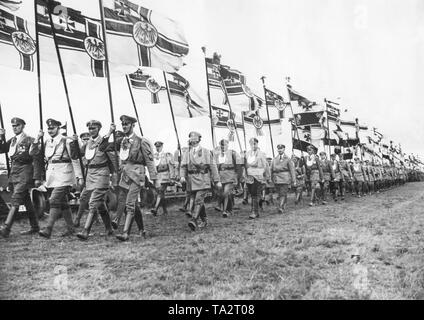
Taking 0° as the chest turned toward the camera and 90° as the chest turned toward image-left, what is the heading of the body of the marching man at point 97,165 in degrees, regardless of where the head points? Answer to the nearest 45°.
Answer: approximately 45°

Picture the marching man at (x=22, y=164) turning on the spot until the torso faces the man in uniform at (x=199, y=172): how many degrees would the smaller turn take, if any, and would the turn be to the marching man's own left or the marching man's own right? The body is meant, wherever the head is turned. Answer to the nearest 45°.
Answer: approximately 135° to the marching man's own left

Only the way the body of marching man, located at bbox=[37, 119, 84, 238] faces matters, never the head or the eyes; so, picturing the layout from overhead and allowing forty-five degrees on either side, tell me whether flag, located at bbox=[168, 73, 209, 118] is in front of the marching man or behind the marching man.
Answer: behind

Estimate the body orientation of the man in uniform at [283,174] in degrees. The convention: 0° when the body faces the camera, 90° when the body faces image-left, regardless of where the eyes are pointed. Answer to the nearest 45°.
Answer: approximately 0°

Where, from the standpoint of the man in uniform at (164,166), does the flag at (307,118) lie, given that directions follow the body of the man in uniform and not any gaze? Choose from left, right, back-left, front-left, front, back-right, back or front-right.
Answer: back

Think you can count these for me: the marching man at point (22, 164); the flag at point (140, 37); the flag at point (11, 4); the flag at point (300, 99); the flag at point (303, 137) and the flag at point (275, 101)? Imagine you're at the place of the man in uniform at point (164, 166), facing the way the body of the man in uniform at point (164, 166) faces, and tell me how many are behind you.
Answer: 3

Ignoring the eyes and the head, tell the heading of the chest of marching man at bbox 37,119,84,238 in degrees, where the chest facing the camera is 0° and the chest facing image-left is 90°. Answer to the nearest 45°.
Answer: approximately 45°

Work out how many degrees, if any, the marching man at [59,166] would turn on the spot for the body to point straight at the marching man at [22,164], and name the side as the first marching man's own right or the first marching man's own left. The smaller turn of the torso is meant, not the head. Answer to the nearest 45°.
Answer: approximately 90° to the first marching man's own right
